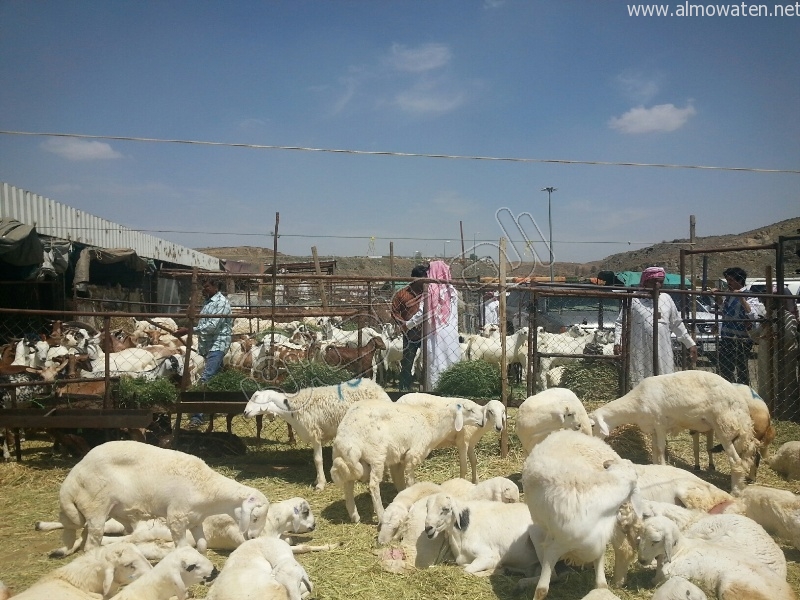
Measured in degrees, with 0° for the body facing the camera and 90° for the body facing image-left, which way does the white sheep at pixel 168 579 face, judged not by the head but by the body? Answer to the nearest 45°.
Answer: approximately 270°

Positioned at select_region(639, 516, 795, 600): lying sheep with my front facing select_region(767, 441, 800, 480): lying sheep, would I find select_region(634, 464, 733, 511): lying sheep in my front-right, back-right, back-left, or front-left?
front-left

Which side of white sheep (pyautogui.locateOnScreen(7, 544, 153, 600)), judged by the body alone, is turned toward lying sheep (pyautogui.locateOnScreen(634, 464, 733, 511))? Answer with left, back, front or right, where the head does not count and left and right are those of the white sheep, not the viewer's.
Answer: front

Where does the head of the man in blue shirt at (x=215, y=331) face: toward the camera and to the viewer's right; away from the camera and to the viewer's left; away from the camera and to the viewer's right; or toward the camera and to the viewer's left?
toward the camera and to the viewer's left

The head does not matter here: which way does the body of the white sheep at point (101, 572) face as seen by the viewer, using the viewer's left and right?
facing to the right of the viewer

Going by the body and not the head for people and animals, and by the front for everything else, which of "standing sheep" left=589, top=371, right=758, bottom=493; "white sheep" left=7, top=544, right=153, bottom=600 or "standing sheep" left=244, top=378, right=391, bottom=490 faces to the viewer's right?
the white sheep

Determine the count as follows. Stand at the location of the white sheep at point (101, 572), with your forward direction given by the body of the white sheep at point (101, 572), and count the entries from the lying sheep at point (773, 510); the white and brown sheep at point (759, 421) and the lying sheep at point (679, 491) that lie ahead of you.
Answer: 3

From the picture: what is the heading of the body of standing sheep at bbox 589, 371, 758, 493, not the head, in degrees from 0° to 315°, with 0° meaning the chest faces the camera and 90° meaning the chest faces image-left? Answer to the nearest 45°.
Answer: approximately 90°

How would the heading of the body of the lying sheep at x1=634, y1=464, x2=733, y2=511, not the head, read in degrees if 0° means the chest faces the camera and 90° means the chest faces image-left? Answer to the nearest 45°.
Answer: approximately 90°

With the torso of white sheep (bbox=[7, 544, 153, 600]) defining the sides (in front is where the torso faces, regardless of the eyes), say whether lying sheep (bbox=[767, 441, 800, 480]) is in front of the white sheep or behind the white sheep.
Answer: in front

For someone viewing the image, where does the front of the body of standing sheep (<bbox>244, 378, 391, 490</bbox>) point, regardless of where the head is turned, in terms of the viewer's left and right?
facing to the left of the viewer

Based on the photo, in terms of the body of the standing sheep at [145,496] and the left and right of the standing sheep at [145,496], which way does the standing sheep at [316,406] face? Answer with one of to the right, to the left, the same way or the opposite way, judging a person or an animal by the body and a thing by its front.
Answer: the opposite way

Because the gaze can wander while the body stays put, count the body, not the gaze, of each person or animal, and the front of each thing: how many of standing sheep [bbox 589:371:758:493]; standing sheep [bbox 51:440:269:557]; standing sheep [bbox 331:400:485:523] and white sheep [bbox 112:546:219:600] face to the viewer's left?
1
